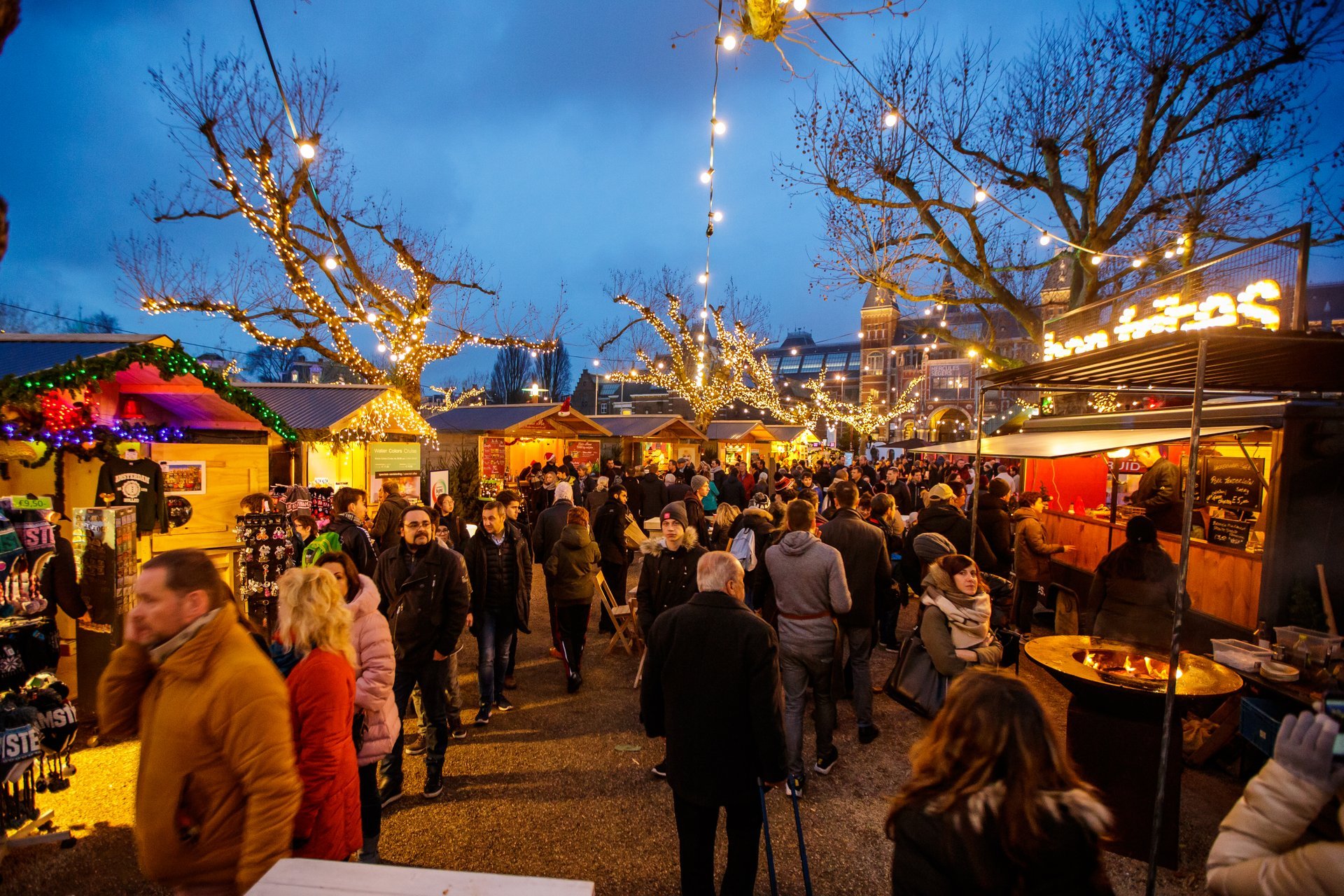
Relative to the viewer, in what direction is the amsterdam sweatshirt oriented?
toward the camera

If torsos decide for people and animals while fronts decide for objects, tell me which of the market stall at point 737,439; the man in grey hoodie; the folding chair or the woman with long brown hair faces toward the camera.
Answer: the market stall

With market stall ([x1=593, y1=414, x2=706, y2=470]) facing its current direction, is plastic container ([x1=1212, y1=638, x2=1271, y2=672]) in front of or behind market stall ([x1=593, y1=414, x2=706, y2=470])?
in front

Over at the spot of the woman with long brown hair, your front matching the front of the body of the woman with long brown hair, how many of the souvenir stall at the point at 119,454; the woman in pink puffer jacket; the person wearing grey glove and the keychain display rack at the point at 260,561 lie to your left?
3

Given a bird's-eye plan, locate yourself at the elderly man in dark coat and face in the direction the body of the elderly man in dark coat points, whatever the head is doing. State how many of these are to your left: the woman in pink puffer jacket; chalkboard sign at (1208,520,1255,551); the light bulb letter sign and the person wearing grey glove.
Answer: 1

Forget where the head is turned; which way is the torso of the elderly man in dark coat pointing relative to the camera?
away from the camera

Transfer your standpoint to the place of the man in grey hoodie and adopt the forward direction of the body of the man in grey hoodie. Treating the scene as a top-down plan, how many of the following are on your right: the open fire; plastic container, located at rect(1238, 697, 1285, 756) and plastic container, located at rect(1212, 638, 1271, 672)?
3

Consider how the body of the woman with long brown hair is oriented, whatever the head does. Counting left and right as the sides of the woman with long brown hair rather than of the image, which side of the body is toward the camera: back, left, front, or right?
back

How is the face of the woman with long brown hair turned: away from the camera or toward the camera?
away from the camera

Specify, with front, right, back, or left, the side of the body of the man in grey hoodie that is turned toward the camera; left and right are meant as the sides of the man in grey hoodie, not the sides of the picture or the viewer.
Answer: back

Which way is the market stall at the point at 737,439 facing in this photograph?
toward the camera

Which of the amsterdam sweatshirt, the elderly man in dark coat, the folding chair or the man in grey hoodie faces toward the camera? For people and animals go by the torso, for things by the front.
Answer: the amsterdam sweatshirt

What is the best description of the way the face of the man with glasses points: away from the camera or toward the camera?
toward the camera

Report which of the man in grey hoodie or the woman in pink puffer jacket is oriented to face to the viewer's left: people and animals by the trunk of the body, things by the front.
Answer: the woman in pink puffer jacket

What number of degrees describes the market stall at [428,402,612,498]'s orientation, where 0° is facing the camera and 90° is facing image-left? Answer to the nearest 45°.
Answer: approximately 315°

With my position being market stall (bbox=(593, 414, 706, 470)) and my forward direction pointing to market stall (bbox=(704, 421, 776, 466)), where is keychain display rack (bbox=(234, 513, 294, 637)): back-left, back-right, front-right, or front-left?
back-right

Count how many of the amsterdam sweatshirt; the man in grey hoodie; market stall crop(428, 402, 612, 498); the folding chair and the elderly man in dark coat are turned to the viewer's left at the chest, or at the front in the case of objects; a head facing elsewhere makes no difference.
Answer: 0
